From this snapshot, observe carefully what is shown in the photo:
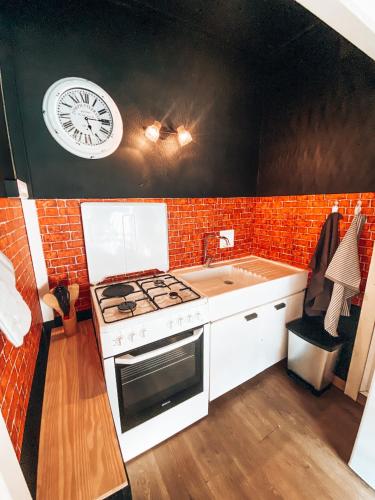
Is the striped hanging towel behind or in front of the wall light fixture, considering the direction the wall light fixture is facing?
in front

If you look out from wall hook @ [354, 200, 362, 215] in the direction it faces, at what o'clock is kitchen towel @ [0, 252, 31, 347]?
The kitchen towel is roughly at 11 o'clock from the wall hook.

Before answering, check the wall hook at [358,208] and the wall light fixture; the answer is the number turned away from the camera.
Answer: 0

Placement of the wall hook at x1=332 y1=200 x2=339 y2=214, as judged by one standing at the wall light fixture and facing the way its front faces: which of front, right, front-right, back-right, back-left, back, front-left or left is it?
front-left

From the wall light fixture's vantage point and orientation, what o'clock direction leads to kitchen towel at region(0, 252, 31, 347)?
The kitchen towel is roughly at 2 o'clock from the wall light fixture.

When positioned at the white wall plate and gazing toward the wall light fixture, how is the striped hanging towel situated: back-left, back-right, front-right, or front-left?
back-left
